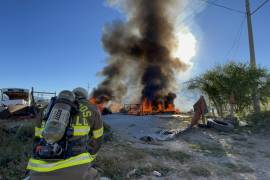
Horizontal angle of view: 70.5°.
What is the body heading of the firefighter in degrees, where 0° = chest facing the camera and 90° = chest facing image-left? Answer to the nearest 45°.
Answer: approximately 180°

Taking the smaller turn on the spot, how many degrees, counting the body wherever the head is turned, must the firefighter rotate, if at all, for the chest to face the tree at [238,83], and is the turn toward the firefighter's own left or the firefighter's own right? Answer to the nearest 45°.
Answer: approximately 45° to the firefighter's own right

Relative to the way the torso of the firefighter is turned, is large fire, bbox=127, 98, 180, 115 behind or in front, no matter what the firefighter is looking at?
in front

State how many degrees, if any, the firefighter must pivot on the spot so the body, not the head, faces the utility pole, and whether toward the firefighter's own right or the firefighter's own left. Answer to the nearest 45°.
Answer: approximately 45° to the firefighter's own right
